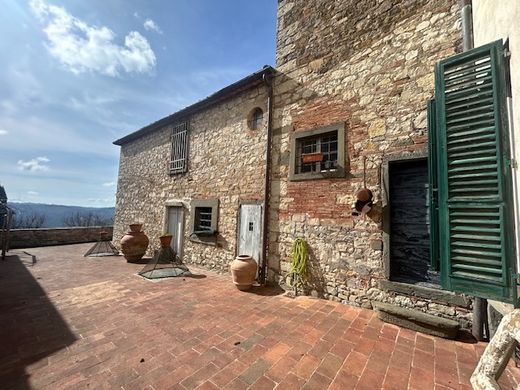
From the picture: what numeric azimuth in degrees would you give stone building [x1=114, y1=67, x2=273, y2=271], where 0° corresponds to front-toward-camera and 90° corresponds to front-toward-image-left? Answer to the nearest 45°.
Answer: approximately 45°

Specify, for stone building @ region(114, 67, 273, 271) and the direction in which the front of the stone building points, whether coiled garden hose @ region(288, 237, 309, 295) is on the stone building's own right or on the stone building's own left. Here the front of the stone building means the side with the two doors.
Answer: on the stone building's own left

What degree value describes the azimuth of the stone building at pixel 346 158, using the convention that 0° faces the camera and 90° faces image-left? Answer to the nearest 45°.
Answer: approximately 45°

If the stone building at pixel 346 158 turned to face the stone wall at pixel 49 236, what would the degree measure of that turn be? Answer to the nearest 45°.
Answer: approximately 45° to its right

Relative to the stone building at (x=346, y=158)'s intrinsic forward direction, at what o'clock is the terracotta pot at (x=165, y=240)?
The terracotta pot is roughly at 2 o'clock from the stone building.

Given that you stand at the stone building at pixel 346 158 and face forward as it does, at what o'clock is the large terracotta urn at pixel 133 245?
The large terracotta urn is roughly at 2 o'clock from the stone building.
